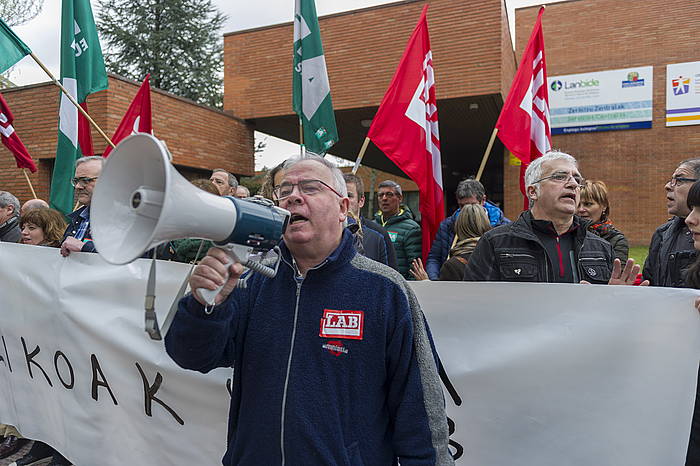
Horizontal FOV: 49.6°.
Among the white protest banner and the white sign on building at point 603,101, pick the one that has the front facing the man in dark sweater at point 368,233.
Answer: the white sign on building

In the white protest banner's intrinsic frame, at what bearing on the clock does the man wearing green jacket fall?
The man wearing green jacket is roughly at 6 o'clock from the white protest banner.

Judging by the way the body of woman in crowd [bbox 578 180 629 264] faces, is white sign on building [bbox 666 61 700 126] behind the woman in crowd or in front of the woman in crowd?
behind

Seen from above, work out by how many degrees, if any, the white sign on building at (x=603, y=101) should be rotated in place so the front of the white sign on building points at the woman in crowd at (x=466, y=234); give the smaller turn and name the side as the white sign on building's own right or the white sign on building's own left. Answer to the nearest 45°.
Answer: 0° — it already faces them

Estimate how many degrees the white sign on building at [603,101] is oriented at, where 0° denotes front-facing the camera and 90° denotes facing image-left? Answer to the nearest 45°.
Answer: approximately 0°

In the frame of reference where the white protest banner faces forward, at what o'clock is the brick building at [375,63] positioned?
The brick building is roughly at 6 o'clock from the white protest banner.

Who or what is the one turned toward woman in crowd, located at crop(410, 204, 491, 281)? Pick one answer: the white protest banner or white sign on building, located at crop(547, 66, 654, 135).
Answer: the white sign on building

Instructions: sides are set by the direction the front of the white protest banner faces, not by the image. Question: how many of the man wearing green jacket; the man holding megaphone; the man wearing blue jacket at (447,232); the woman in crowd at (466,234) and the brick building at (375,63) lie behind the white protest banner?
4
